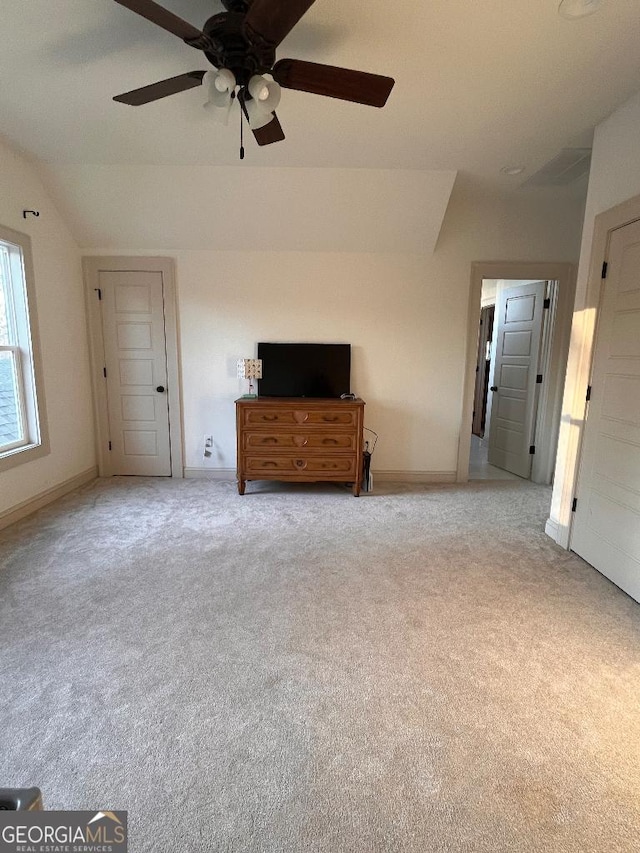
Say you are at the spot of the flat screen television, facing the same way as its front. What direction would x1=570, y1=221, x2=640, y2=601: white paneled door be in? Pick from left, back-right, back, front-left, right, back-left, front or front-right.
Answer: front-left

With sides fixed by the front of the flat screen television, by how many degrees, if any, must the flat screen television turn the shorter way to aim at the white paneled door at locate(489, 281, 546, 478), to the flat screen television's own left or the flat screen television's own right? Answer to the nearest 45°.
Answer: approximately 90° to the flat screen television's own left

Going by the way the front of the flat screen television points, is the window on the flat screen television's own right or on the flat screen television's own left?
on the flat screen television's own right

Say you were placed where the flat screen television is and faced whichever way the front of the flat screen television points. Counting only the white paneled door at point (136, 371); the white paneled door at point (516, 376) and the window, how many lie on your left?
1

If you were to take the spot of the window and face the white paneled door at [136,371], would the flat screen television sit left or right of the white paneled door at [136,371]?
right

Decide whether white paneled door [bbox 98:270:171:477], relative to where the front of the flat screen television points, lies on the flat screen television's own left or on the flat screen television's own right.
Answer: on the flat screen television's own right

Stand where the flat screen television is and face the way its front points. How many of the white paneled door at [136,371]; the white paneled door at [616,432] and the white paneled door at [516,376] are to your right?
1

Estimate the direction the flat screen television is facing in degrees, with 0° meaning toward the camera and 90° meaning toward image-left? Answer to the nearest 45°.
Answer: approximately 0°
